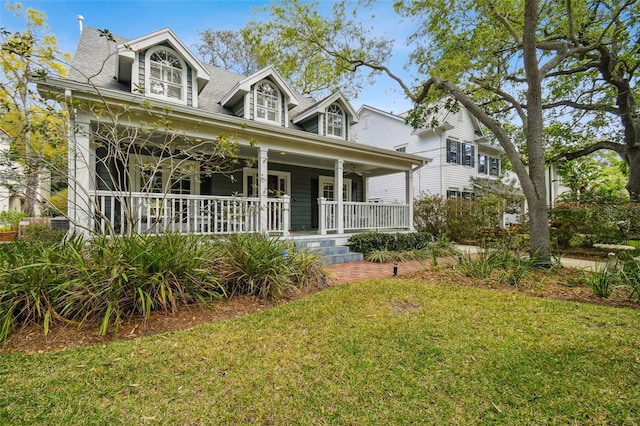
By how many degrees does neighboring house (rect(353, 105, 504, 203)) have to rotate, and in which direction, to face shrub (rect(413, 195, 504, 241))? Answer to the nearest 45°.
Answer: approximately 45° to its right

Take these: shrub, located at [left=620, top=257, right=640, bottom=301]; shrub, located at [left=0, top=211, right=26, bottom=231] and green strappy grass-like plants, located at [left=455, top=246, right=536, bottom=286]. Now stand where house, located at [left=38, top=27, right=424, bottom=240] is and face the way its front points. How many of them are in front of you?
2

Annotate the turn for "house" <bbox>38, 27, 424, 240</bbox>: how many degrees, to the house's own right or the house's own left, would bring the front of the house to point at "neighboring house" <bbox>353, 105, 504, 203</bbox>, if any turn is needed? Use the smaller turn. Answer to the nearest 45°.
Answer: approximately 90° to the house's own left

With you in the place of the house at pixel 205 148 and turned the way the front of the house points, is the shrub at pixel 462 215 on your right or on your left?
on your left

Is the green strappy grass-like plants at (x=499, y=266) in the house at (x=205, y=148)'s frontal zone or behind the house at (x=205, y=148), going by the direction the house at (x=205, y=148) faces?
frontal zone

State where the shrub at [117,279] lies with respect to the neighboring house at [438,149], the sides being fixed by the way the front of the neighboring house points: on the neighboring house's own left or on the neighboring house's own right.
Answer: on the neighboring house's own right

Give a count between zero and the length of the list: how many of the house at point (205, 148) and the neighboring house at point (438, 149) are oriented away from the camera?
0

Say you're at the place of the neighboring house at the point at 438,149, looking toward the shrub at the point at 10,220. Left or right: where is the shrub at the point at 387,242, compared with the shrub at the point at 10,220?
left

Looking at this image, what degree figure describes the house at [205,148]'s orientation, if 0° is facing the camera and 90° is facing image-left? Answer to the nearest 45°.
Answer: approximately 315°

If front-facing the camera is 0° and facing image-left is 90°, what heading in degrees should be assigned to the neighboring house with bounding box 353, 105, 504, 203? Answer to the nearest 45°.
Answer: approximately 315°

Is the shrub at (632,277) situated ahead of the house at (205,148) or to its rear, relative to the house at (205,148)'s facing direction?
ahead

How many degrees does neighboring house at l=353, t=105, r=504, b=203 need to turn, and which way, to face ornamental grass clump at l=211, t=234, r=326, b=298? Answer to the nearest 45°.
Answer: approximately 45° to its right

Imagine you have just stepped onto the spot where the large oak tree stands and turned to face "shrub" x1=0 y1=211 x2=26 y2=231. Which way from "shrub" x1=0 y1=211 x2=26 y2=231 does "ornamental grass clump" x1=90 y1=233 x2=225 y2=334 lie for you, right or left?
left

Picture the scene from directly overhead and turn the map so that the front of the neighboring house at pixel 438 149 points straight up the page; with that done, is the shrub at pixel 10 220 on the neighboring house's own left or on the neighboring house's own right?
on the neighboring house's own right
